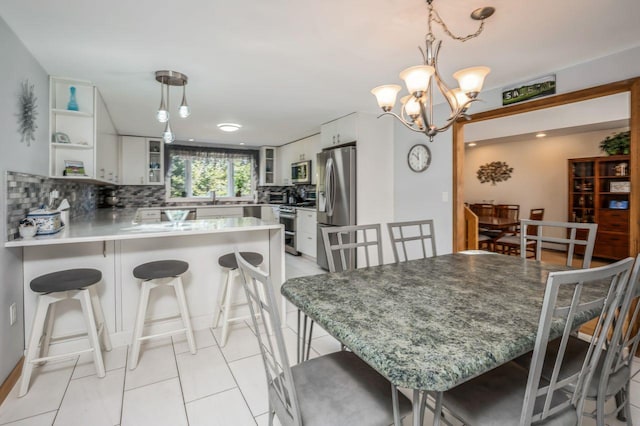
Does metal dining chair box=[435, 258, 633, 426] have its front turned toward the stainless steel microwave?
yes

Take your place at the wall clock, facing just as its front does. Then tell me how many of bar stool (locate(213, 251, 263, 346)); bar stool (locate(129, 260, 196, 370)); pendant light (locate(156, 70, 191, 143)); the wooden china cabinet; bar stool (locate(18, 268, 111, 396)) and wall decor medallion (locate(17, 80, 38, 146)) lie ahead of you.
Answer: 5

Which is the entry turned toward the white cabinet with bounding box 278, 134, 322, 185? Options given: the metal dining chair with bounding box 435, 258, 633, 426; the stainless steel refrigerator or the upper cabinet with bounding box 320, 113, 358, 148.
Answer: the metal dining chair

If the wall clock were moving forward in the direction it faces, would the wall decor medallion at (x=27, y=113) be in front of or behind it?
in front

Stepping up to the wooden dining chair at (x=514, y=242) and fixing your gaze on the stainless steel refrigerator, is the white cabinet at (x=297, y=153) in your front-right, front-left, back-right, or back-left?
front-right

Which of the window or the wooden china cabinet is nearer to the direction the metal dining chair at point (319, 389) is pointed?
the wooden china cabinet

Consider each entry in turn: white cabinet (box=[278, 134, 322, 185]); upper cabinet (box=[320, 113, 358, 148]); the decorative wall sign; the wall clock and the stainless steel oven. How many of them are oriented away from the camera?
0

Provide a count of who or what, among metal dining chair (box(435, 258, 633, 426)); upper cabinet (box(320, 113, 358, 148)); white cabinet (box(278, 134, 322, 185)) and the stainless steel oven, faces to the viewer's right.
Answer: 0

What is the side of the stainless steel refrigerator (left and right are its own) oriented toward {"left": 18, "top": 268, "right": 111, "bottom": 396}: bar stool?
front

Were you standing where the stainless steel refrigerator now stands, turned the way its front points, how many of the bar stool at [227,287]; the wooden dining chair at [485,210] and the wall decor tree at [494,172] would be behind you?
2

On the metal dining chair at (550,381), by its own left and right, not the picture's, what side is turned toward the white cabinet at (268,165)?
front

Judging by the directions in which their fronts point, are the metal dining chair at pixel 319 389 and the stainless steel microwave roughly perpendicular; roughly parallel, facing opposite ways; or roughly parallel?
roughly parallel, facing opposite ways

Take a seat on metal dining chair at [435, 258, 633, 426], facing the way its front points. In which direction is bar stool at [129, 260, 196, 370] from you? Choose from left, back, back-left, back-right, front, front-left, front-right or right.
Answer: front-left

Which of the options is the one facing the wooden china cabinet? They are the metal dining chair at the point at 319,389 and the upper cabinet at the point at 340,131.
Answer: the metal dining chair

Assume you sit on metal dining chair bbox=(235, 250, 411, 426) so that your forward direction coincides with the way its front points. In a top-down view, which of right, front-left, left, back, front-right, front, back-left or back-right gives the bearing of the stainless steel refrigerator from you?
front-left

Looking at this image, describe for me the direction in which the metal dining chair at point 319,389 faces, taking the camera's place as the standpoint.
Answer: facing away from the viewer and to the right of the viewer

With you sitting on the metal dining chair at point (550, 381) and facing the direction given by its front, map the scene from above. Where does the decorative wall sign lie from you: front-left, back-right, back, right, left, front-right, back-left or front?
front-right

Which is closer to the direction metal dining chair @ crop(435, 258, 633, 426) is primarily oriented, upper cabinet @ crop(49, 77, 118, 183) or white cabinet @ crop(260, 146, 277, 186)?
the white cabinet

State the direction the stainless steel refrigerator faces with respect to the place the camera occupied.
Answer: facing the viewer and to the left of the viewer

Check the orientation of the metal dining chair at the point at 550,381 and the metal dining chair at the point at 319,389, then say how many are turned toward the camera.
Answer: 0
